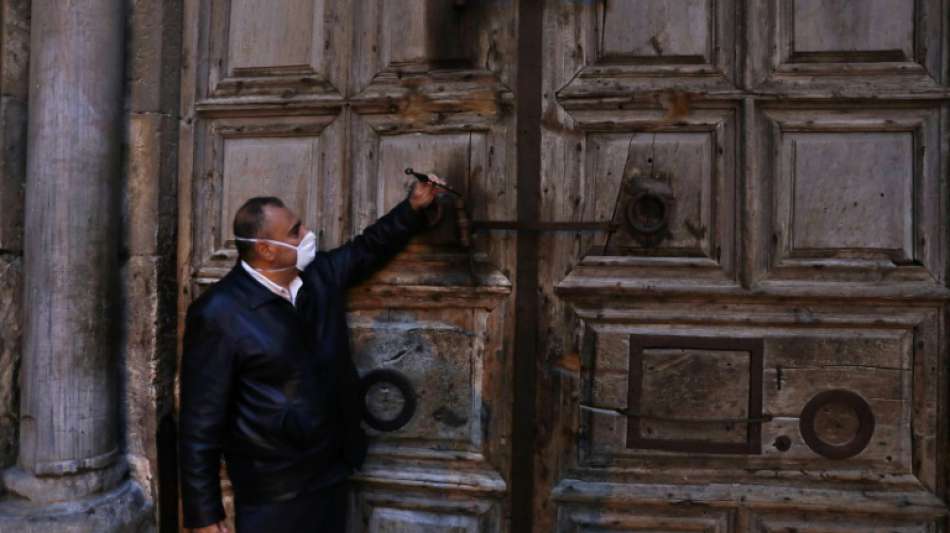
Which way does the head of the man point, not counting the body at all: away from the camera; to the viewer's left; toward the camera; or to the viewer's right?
to the viewer's right

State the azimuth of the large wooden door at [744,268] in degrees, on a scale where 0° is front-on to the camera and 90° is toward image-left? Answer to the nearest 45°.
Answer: approximately 0°

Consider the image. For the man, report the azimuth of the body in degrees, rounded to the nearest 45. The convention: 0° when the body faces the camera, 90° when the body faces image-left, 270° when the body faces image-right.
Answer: approximately 315°

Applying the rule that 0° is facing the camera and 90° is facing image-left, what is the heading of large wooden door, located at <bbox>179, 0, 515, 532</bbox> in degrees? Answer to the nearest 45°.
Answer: approximately 0°

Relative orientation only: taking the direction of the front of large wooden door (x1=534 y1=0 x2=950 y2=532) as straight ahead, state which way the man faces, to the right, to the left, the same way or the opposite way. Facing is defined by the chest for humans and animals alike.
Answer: to the left

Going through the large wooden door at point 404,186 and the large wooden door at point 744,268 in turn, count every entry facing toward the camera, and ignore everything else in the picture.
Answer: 2

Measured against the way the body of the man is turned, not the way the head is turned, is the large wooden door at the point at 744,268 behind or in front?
in front

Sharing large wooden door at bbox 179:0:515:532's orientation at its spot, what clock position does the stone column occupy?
The stone column is roughly at 3 o'clock from the large wooden door.

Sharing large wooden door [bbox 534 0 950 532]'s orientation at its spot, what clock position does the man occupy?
The man is roughly at 2 o'clock from the large wooden door.
